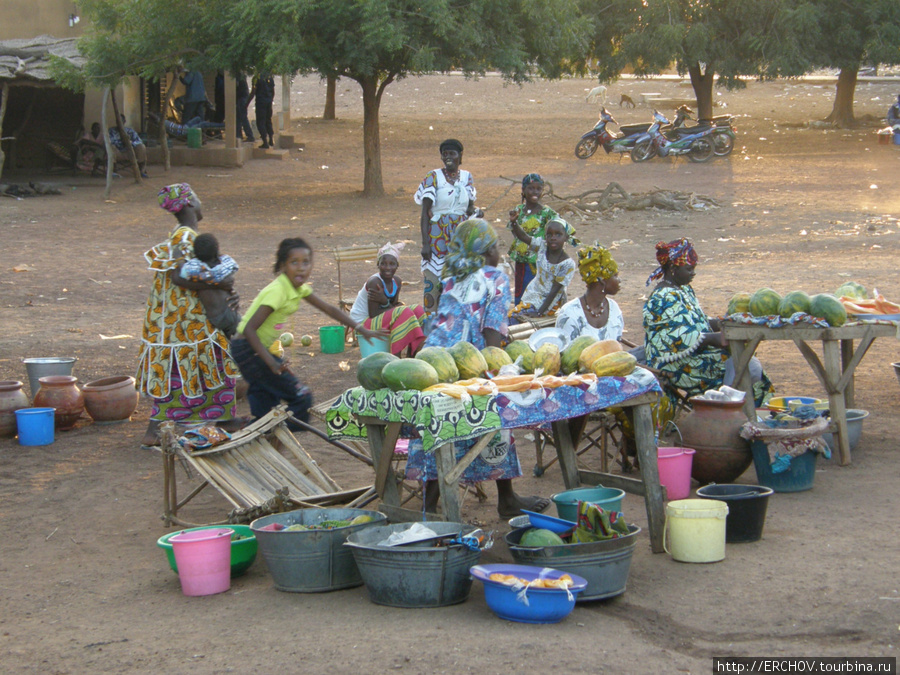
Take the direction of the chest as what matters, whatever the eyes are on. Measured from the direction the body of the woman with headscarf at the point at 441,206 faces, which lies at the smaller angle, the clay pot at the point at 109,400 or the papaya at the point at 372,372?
the papaya

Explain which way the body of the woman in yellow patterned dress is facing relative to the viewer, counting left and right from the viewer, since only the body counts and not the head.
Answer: facing to the right of the viewer

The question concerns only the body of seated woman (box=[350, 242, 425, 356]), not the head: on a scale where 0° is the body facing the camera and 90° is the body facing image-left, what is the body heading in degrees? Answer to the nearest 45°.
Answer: approximately 315°

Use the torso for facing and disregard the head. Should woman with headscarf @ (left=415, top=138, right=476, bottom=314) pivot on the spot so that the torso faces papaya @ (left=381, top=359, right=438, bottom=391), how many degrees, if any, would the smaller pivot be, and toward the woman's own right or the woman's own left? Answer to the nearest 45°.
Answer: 0° — they already face it

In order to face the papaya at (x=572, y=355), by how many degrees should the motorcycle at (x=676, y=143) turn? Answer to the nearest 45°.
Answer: approximately 90° to its left

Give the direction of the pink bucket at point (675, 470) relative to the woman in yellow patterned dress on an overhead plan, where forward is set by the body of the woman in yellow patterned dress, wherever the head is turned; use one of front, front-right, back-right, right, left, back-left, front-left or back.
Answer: front-right

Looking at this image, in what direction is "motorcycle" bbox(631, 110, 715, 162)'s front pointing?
to the viewer's left

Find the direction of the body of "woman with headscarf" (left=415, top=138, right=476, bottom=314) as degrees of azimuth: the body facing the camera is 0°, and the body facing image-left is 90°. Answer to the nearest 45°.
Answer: approximately 0°
